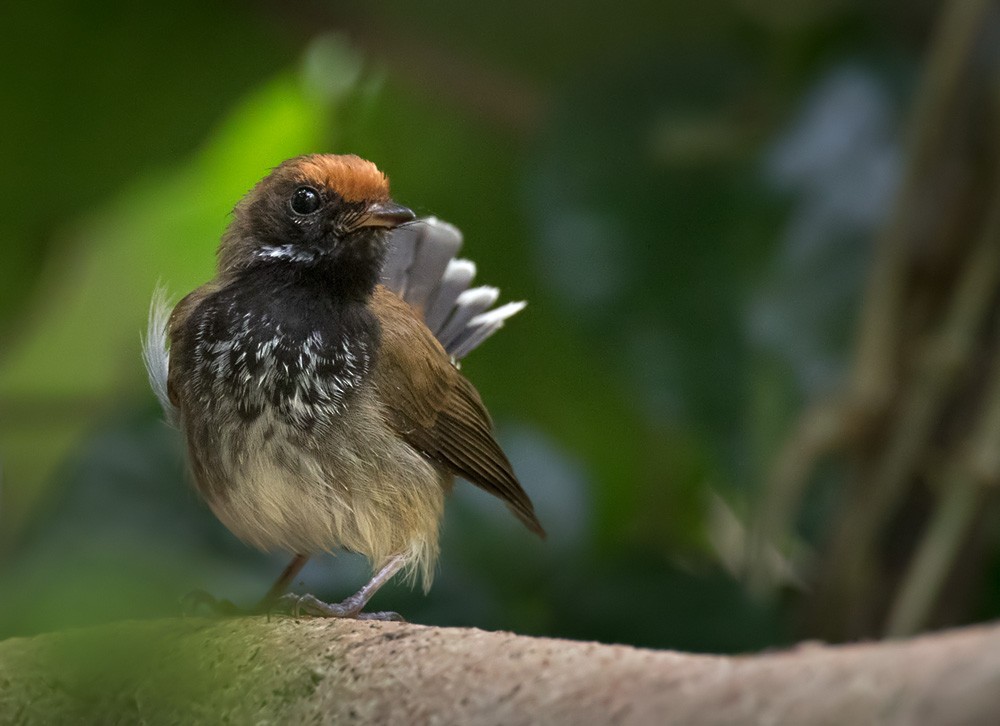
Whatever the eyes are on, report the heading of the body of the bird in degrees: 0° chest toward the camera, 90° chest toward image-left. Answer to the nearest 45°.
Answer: approximately 45°
